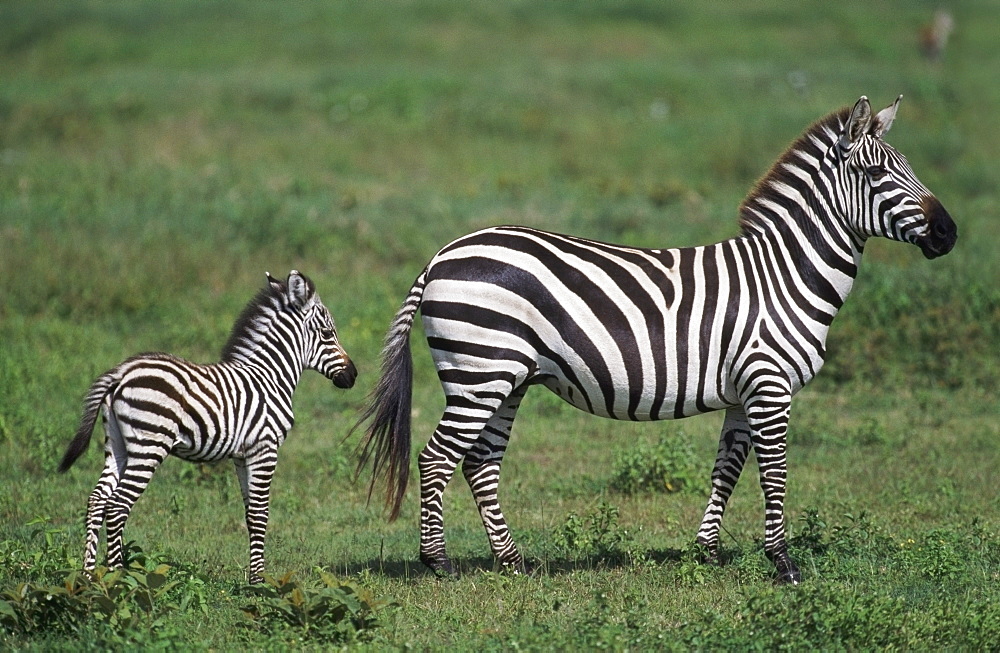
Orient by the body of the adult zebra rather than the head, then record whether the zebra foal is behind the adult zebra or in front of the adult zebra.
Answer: behind

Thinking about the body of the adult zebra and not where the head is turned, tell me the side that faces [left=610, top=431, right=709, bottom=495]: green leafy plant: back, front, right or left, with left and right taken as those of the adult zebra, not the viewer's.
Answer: left

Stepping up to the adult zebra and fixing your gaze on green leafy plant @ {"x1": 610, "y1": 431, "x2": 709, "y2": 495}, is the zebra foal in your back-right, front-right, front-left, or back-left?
back-left

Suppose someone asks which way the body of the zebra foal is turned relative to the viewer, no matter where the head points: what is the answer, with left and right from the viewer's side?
facing to the right of the viewer

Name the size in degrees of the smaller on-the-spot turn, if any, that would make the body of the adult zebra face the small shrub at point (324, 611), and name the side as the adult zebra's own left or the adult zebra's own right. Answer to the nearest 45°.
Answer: approximately 135° to the adult zebra's own right

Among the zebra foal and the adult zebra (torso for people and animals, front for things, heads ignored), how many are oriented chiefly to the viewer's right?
2

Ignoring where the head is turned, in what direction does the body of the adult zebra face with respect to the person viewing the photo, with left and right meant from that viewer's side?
facing to the right of the viewer

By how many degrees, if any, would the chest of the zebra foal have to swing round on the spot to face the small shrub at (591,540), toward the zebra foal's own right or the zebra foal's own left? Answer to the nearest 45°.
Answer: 0° — it already faces it

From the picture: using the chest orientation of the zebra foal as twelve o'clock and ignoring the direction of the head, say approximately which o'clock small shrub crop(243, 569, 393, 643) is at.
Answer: The small shrub is roughly at 2 o'clock from the zebra foal.
